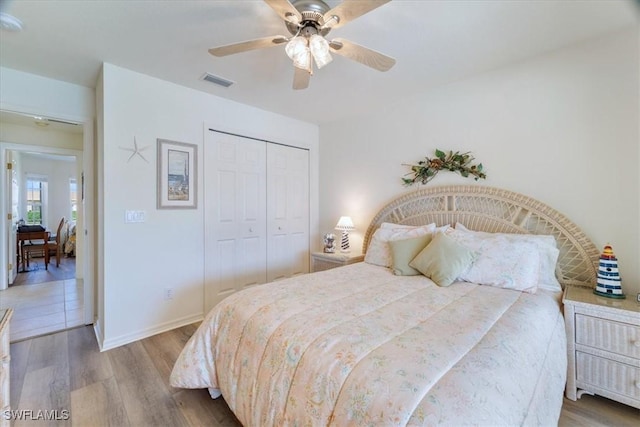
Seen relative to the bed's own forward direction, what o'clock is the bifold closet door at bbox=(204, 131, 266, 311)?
The bifold closet door is roughly at 3 o'clock from the bed.

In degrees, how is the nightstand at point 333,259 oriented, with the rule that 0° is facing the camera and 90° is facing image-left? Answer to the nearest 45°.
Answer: approximately 45°

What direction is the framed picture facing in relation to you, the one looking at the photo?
facing the viewer and to the right of the viewer

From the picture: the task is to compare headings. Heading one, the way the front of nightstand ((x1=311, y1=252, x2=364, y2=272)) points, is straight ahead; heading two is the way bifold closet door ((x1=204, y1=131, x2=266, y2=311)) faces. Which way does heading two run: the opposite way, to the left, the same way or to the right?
to the left

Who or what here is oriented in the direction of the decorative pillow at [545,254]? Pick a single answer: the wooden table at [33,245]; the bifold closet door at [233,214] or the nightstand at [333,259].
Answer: the bifold closet door

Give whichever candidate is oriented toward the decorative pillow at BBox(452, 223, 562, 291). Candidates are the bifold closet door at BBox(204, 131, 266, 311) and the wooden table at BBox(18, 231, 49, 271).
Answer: the bifold closet door

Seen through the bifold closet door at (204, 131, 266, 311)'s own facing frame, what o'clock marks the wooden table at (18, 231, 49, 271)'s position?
The wooden table is roughly at 6 o'clock from the bifold closet door.

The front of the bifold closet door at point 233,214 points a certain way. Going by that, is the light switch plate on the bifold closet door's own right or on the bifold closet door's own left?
on the bifold closet door's own right

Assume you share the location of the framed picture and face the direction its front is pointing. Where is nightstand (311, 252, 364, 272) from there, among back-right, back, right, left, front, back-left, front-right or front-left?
front-left

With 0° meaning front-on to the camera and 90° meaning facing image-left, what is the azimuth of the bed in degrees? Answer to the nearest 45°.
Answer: approximately 45°
